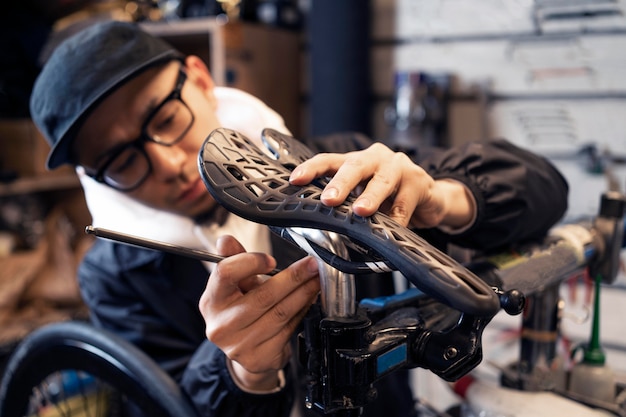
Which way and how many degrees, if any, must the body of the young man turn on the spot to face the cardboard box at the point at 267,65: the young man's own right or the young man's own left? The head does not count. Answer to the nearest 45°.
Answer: approximately 180°

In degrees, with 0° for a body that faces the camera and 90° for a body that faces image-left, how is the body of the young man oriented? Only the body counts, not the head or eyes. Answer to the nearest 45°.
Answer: approximately 0°
